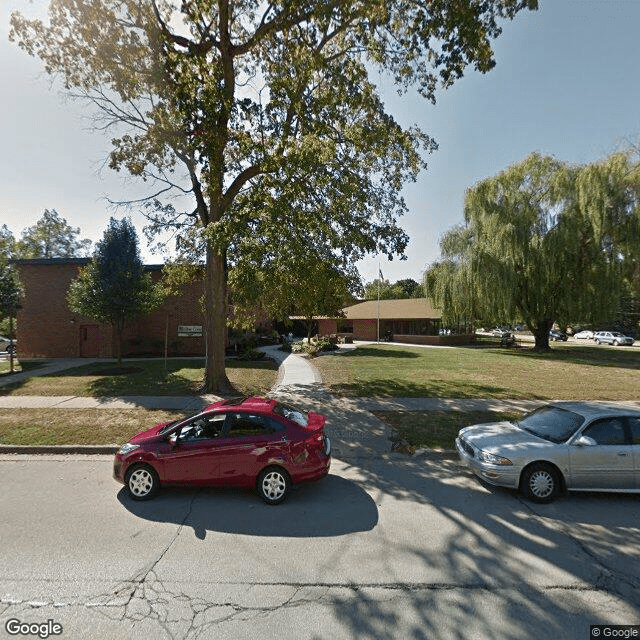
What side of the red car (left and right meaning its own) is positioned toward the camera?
left

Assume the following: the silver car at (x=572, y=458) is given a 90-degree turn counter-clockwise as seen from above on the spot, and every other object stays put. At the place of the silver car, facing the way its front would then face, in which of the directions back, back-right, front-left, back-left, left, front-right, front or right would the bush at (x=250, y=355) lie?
back

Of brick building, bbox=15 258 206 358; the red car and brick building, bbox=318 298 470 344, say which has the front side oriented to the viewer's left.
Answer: the red car

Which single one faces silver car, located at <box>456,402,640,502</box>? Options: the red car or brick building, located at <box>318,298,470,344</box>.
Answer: the brick building

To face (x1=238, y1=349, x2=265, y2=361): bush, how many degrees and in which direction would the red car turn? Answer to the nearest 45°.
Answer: approximately 90° to its right

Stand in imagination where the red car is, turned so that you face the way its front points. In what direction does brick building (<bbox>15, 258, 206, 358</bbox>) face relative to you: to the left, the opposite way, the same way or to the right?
to the left

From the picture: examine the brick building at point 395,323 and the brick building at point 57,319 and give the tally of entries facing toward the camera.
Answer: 2

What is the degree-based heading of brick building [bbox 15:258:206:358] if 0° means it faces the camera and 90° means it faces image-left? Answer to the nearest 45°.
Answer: approximately 0°

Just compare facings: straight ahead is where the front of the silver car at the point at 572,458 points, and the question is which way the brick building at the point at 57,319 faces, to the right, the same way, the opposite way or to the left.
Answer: to the left

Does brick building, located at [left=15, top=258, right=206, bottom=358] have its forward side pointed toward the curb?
yes
